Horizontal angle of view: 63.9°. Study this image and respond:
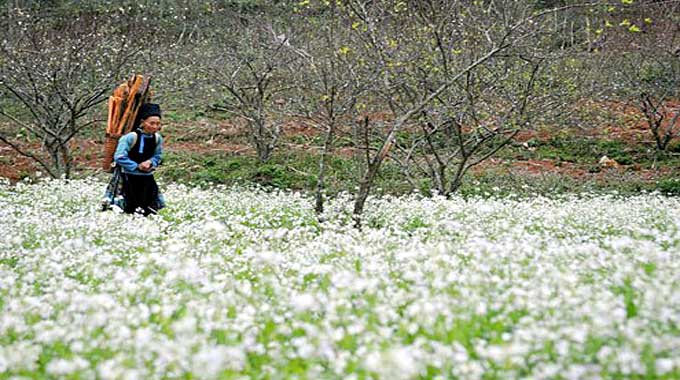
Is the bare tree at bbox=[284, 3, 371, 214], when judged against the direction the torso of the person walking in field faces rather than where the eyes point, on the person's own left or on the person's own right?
on the person's own left

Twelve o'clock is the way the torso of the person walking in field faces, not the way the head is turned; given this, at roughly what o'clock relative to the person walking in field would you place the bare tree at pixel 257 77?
The bare tree is roughly at 8 o'clock from the person walking in field.

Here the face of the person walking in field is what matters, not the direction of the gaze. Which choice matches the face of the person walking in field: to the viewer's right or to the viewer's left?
to the viewer's right

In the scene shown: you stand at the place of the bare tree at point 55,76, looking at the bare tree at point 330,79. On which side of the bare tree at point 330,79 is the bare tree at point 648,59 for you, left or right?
left

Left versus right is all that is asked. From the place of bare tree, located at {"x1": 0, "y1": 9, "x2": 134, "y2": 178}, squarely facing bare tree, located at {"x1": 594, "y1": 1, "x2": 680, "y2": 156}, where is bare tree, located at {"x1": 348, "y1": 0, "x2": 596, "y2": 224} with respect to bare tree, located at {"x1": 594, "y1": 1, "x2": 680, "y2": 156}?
right

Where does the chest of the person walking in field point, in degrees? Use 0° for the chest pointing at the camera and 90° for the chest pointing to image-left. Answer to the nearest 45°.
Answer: approximately 315°
